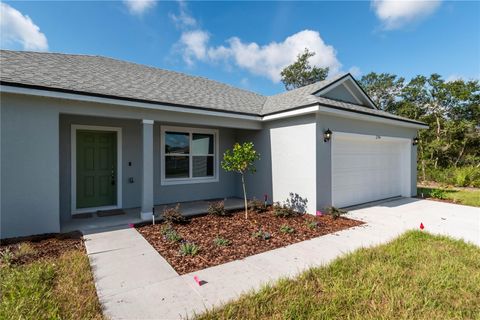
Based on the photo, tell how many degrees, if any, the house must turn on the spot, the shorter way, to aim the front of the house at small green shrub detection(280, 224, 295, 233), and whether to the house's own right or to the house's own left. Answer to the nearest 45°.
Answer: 0° — it already faces it

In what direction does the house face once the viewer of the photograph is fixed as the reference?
facing the viewer and to the right of the viewer

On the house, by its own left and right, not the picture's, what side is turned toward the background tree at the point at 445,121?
left

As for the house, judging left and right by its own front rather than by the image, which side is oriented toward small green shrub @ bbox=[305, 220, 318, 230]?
front

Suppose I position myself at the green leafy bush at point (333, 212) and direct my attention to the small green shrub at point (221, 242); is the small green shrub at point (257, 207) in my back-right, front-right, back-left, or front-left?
front-right

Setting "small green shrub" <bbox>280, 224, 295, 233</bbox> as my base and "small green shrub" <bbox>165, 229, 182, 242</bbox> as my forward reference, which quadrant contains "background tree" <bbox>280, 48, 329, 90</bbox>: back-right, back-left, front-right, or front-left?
back-right

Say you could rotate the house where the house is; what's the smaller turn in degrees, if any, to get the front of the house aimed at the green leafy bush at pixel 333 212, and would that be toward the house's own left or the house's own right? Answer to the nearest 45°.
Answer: approximately 45° to the house's own left

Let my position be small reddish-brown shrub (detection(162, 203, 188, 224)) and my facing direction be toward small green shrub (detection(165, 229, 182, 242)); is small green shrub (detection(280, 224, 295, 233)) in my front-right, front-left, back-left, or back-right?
front-left

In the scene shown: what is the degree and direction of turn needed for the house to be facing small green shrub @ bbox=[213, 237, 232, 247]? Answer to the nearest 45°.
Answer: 0° — it already faces it
